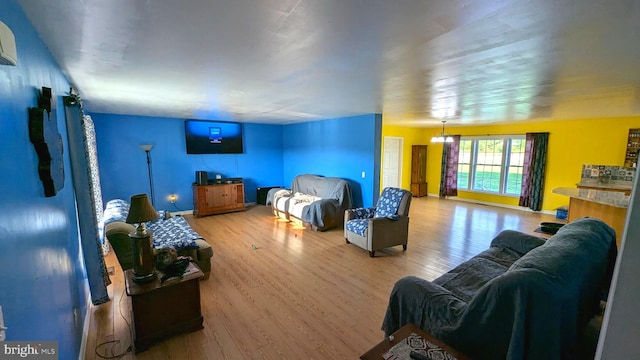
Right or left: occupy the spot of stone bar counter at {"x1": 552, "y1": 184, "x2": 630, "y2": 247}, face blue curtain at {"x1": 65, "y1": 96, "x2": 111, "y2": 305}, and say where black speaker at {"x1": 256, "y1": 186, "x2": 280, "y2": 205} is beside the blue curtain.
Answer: right

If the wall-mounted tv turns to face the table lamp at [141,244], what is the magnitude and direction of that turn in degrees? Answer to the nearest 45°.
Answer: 0° — it already faces it

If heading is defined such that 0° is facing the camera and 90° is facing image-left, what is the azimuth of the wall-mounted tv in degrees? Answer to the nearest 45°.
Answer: approximately 0°

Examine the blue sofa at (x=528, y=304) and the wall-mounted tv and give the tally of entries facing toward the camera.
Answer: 1

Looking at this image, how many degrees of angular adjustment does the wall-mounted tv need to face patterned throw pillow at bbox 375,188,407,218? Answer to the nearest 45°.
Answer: approximately 45° to its left

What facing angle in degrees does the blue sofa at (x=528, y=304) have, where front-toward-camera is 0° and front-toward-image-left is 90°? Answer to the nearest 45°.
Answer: approximately 135°

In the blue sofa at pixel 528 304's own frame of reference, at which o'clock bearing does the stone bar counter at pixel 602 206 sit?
The stone bar counter is roughly at 2 o'clock from the blue sofa.
